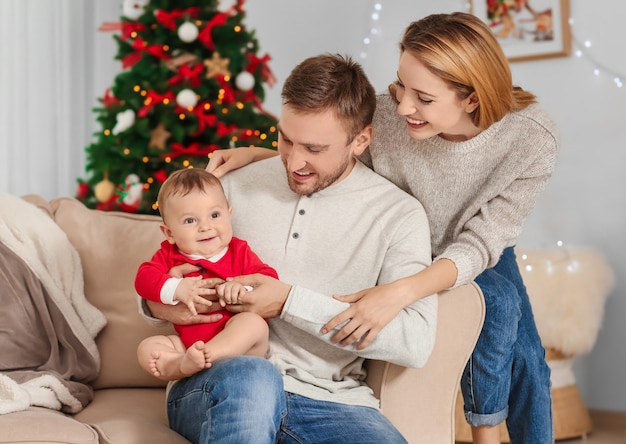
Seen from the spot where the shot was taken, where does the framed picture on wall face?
facing the viewer

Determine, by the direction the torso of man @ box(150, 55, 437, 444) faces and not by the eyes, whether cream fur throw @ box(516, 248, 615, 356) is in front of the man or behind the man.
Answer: behind

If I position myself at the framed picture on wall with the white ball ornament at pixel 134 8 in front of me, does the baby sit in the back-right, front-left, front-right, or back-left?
front-left

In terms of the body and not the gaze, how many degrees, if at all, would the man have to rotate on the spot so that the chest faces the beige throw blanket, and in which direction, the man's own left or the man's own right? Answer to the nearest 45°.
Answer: approximately 45° to the man's own right

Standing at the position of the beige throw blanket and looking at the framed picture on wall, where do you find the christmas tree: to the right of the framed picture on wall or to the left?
left

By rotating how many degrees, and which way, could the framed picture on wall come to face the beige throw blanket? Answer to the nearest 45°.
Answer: approximately 45° to its right

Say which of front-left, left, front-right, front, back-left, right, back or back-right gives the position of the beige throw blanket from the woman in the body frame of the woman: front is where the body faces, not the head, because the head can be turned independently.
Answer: front-right

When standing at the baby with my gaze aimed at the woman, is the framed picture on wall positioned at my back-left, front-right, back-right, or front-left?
front-left

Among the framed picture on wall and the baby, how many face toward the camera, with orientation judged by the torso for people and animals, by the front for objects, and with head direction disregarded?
2

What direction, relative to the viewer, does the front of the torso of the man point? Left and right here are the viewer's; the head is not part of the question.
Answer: facing the viewer and to the left of the viewer

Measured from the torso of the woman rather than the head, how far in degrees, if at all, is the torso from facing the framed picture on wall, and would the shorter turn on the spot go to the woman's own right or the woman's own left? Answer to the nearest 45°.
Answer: approximately 135° to the woman's own right
